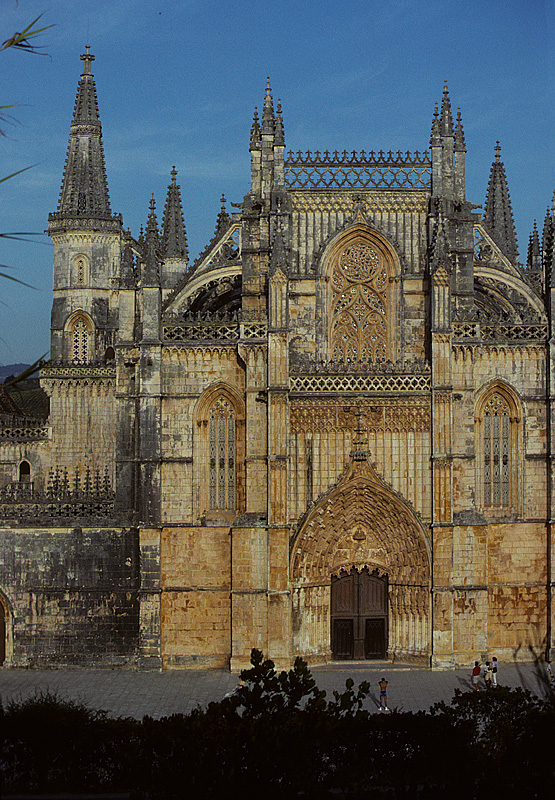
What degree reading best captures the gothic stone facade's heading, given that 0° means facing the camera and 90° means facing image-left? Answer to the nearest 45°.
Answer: approximately 0°

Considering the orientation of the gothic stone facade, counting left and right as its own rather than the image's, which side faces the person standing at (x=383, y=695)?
front
